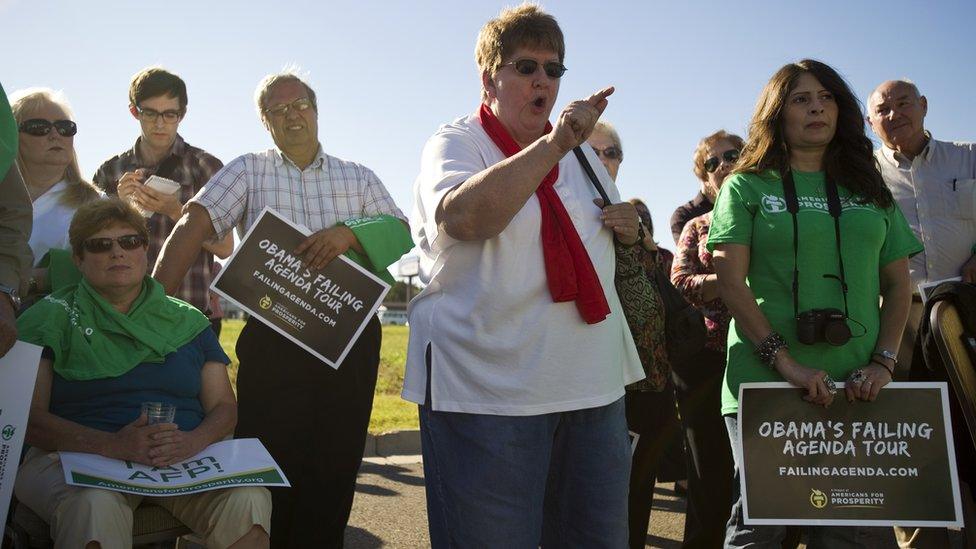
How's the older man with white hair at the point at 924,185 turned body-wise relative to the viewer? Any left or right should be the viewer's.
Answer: facing the viewer

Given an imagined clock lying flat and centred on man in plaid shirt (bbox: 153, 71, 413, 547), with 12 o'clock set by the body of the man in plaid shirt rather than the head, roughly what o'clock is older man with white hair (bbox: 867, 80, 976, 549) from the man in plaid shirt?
The older man with white hair is roughly at 9 o'clock from the man in plaid shirt.

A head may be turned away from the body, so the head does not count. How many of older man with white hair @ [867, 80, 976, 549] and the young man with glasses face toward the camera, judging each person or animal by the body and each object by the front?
2

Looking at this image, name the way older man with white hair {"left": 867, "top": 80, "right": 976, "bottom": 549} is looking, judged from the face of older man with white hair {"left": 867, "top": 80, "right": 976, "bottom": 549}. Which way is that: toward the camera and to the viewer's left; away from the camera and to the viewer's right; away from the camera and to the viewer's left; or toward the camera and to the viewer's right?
toward the camera and to the viewer's left

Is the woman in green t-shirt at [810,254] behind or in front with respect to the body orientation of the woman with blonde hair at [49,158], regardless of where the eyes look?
in front

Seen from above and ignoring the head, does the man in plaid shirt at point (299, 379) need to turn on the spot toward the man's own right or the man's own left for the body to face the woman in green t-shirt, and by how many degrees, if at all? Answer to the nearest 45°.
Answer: approximately 45° to the man's own left

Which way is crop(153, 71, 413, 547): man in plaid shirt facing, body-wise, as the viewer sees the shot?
toward the camera

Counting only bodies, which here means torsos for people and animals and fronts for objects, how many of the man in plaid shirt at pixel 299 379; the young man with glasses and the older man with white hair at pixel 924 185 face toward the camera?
3

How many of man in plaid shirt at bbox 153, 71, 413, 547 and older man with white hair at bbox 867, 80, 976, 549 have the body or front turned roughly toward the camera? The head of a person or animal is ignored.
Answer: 2
